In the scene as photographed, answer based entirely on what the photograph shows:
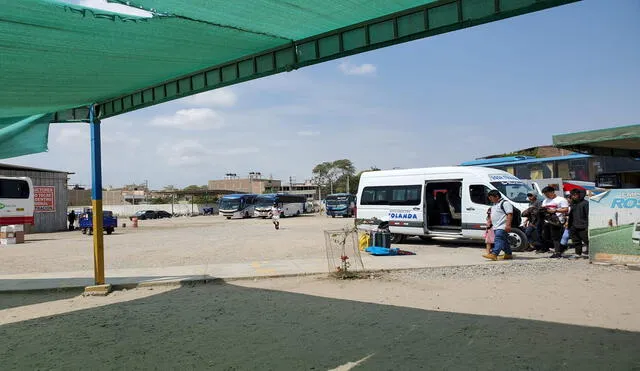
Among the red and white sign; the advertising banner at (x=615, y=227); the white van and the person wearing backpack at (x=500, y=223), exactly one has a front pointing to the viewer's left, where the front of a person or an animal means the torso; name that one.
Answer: the person wearing backpack

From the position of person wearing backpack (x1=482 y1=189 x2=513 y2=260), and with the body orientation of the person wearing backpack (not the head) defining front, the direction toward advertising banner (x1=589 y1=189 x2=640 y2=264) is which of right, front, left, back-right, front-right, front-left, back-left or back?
back

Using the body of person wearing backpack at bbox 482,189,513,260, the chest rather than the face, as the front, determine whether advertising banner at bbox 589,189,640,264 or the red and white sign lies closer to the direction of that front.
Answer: the red and white sign

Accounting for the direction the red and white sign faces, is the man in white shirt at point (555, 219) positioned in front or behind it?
in front

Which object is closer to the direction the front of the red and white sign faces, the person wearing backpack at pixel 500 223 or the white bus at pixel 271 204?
the person wearing backpack

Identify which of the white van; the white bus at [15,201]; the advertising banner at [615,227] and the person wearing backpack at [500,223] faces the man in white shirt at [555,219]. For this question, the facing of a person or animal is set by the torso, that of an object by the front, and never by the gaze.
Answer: the white van

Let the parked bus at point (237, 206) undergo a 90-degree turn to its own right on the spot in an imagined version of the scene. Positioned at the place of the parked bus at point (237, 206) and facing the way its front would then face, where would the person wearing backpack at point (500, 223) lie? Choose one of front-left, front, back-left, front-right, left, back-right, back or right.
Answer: back-left

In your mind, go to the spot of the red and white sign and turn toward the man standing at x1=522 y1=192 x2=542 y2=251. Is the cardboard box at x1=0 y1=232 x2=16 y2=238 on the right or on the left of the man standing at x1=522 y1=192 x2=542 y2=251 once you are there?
right

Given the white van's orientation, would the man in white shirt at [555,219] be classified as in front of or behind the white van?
in front
